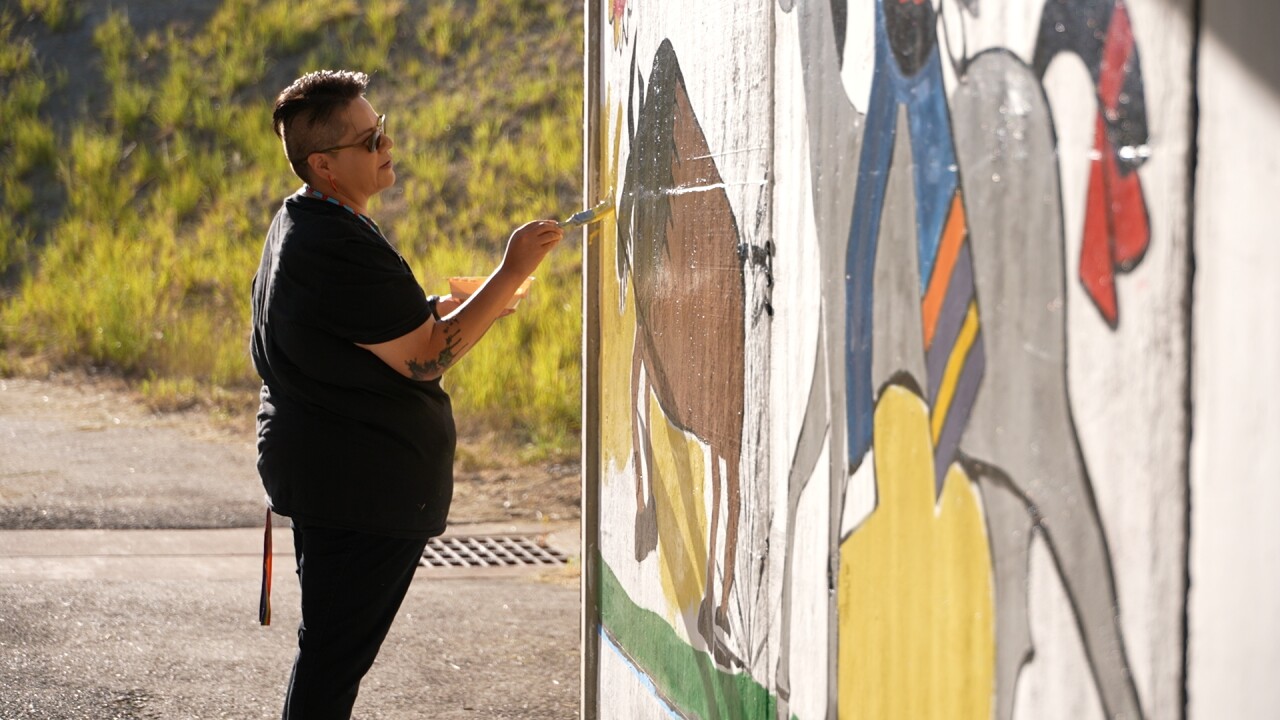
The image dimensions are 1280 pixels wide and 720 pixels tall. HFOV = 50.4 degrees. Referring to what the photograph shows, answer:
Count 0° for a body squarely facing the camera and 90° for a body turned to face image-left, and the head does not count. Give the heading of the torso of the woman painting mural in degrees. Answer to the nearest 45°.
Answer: approximately 270°
